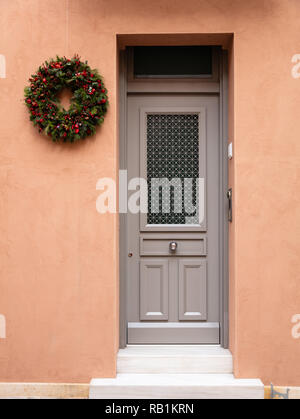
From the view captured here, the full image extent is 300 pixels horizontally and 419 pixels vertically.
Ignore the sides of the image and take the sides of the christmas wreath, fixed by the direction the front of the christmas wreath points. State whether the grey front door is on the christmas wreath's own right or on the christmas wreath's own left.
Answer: on the christmas wreath's own left

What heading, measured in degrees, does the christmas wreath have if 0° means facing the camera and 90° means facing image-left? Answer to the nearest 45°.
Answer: approximately 0°

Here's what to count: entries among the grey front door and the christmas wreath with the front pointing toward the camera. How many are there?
2

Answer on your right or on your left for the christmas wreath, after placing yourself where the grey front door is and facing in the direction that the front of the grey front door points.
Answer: on your right
